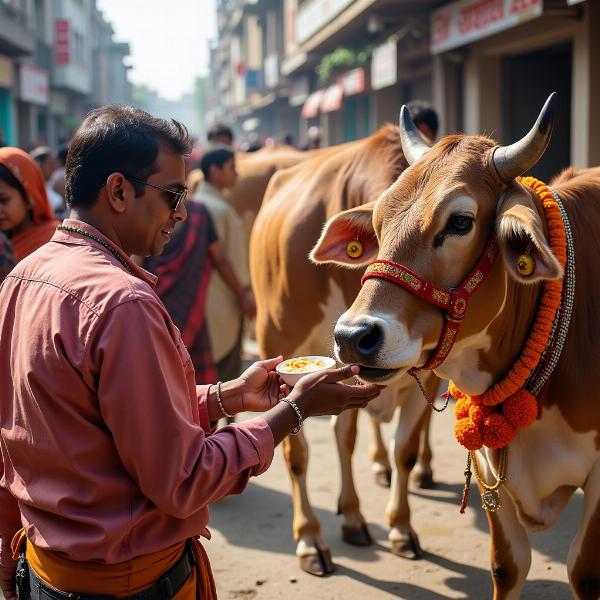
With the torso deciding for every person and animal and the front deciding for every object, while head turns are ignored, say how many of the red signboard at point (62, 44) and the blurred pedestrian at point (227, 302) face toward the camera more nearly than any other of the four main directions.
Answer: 1

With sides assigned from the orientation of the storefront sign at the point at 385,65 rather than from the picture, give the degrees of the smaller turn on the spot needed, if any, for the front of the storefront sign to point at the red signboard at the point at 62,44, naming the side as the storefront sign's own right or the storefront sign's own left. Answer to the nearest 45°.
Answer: approximately 90° to the storefront sign's own right

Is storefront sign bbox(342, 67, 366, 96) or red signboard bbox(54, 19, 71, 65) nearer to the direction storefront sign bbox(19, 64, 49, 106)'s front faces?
the storefront sign

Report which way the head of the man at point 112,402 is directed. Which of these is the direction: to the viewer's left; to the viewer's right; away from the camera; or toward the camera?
to the viewer's right

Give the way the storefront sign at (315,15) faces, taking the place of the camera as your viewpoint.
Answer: facing the viewer and to the left of the viewer

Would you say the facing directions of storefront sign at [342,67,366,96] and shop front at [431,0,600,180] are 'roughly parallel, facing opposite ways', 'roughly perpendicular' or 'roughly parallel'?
roughly parallel

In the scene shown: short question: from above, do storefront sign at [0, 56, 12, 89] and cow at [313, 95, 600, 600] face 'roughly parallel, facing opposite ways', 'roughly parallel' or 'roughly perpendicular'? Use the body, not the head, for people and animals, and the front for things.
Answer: roughly perpendicular

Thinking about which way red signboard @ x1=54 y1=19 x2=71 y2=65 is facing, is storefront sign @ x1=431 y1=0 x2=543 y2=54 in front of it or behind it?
in front

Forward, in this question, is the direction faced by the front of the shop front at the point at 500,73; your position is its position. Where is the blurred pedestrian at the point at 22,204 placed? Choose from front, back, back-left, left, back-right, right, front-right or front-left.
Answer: front-left
